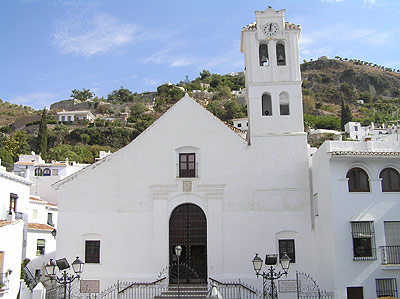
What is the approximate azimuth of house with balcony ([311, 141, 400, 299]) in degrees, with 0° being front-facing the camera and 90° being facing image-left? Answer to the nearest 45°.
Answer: approximately 0°

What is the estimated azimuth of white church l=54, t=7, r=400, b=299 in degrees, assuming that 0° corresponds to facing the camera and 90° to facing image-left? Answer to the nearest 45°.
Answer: approximately 0°

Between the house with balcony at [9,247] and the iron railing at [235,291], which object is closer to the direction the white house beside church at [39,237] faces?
the iron railing

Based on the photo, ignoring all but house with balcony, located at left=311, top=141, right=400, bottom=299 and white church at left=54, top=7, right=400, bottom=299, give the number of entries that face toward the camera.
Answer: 2

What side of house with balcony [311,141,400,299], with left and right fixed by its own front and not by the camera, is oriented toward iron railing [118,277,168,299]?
right

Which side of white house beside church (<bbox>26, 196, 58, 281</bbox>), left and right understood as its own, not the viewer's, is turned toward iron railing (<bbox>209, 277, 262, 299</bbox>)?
front

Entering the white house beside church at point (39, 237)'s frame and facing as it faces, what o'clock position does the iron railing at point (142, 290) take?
The iron railing is roughly at 1 o'clock from the white house beside church.

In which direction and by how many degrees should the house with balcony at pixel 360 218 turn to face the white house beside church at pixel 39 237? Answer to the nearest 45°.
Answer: approximately 90° to its right

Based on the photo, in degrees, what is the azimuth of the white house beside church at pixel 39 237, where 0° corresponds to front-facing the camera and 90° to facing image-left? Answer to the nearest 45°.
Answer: approximately 315°
